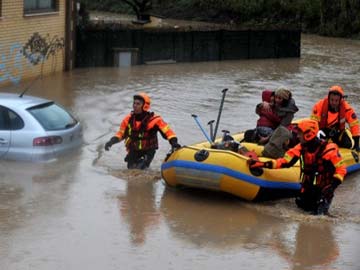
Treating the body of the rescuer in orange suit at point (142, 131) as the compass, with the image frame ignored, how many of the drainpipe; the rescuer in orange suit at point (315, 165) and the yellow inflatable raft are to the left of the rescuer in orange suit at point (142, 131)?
2

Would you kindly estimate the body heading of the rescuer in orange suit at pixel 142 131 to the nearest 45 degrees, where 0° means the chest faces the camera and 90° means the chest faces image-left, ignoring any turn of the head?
approximately 45°

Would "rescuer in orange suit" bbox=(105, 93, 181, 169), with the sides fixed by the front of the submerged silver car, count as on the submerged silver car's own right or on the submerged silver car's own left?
on the submerged silver car's own right

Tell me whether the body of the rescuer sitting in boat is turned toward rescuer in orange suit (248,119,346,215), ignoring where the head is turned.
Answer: yes

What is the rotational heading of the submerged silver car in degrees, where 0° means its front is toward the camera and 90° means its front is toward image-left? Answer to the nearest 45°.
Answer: approximately 135°

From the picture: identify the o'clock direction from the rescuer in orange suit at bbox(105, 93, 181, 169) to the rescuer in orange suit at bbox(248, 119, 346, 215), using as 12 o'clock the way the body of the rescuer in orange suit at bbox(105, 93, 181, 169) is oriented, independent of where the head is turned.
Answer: the rescuer in orange suit at bbox(248, 119, 346, 215) is roughly at 9 o'clock from the rescuer in orange suit at bbox(105, 93, 181, 169).

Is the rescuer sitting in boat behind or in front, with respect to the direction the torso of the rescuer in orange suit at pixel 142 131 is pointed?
behind

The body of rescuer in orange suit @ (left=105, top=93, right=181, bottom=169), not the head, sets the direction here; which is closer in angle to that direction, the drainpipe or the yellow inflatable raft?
the yellow inflatable raft

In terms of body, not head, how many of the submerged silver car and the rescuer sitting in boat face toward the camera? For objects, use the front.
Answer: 1

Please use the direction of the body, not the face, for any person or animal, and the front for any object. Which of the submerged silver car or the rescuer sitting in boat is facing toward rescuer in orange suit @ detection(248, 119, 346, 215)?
the rescuer sitting in boat
